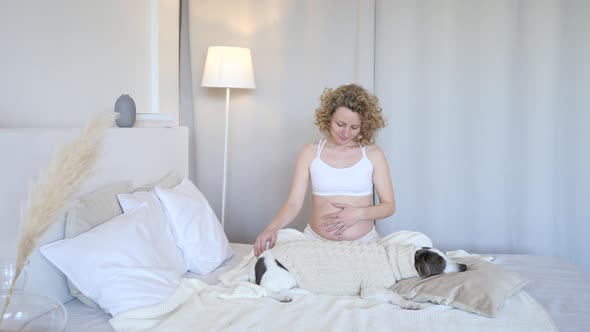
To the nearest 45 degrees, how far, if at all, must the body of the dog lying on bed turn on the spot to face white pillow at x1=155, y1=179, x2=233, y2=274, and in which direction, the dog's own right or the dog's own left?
approximately 135° to the dog's own left

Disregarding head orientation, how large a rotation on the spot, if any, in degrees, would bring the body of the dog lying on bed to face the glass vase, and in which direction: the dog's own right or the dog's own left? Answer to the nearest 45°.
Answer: approximately 135° to the dog's own right

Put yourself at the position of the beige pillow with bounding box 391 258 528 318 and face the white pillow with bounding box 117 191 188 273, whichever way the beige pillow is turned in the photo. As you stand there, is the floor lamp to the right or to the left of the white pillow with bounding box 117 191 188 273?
right

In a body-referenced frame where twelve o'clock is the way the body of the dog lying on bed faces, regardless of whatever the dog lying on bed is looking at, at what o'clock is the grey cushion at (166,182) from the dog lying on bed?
The grey cushion is roughly at 7 o'clock from the dog lying on bed.

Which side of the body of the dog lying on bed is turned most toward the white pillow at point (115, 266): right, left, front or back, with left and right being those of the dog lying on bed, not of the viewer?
back

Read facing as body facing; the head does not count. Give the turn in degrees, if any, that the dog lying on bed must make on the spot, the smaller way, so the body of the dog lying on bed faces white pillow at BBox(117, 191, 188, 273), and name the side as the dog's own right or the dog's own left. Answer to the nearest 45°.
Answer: approximately 180°

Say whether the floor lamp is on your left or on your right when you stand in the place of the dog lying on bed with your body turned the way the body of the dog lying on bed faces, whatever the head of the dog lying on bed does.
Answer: on your left

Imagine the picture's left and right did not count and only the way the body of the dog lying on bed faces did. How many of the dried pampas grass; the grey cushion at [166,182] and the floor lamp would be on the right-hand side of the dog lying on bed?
1

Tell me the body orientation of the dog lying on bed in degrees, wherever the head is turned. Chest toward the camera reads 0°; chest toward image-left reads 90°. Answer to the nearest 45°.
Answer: approximately 270°

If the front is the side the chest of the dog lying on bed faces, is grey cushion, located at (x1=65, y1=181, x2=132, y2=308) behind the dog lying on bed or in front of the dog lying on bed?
behind
